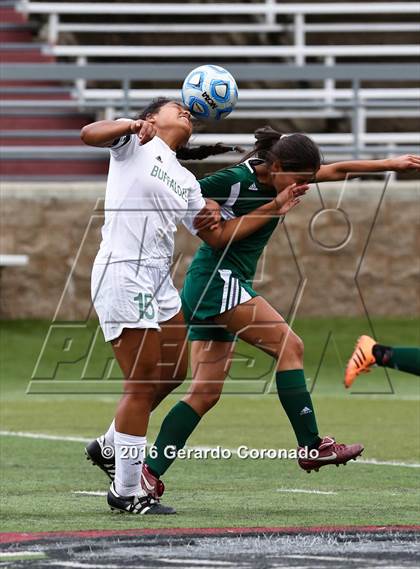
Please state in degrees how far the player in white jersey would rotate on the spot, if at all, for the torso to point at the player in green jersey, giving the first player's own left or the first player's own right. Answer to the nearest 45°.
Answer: approximately 90° to the first player's own left

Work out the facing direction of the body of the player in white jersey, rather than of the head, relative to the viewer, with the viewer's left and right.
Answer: facing the viewer and to the right of the viewer
